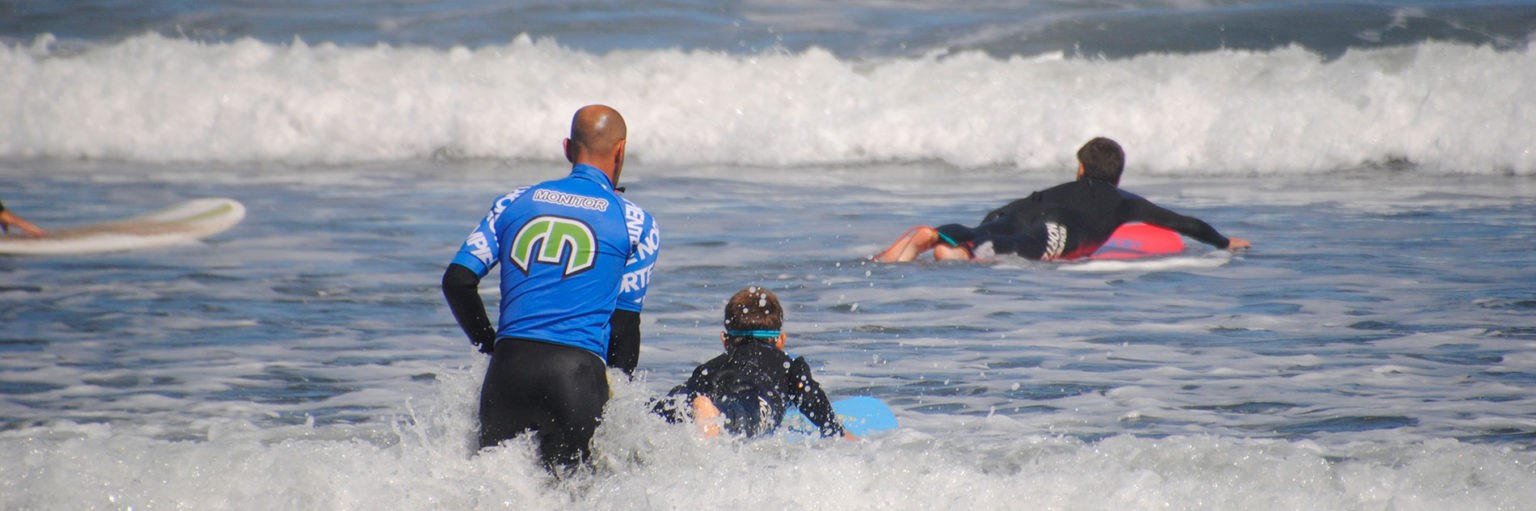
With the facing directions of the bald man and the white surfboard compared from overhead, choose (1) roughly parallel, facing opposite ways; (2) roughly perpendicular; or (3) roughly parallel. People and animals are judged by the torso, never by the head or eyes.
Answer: roughly perpendicular

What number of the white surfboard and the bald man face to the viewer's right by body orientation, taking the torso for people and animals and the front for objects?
1

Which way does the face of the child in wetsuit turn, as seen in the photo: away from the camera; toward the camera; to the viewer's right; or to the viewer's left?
away from the camera

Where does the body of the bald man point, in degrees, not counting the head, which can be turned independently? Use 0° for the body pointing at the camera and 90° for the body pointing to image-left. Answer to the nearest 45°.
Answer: approximately 180°

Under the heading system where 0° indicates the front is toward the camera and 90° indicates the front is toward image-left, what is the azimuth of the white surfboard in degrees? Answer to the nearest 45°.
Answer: approximately 270°

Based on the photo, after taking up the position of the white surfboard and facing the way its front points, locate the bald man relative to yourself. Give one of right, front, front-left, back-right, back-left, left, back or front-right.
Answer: right

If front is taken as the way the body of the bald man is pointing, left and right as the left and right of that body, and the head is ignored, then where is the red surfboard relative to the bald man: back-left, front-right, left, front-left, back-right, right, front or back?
front-right

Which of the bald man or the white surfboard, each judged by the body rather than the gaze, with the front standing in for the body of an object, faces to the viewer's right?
the white surfboard

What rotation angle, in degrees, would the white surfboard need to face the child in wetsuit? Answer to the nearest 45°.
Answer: approximately 90° to its right

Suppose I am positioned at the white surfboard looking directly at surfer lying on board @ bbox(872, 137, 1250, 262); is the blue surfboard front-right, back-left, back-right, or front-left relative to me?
front-right

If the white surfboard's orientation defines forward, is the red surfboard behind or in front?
in front

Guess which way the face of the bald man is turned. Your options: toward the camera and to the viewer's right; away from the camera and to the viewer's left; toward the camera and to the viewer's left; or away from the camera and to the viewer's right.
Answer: away from the camera and to the viewer's right

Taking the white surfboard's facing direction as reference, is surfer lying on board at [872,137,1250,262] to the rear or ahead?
ahead

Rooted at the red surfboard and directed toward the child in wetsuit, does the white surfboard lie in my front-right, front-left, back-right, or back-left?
front-right
